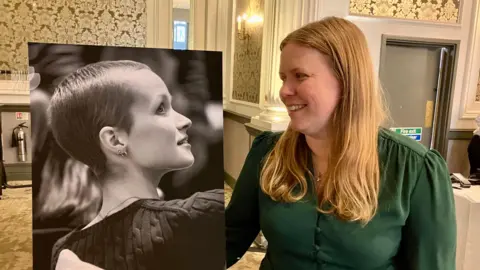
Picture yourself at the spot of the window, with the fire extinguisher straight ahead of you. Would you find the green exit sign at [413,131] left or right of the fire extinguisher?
left

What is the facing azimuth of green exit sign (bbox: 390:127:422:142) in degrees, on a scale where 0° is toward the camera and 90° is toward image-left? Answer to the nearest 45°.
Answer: approximately 0°

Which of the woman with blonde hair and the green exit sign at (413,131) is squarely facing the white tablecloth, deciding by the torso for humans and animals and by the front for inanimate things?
the green exit sign

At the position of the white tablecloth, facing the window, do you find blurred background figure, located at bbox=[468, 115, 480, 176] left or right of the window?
right

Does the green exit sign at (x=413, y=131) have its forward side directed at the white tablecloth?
yes

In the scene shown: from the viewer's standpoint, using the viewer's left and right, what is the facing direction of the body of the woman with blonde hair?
facing the viewer and to the left of the viewer

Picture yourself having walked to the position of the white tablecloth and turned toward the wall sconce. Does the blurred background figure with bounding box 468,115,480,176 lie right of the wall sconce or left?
right

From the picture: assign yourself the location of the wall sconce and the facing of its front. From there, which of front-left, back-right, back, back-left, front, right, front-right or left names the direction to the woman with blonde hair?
front-left

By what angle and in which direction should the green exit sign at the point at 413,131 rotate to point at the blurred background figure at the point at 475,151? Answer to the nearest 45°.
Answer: approximately 90° to its left

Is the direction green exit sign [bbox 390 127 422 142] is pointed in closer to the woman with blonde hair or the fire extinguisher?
the woman with blonde hair

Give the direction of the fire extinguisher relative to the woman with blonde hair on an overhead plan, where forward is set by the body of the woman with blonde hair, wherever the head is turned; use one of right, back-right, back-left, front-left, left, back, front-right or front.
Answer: right

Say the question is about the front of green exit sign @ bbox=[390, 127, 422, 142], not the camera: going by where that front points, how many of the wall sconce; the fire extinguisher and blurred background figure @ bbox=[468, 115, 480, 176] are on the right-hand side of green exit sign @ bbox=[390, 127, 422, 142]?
2

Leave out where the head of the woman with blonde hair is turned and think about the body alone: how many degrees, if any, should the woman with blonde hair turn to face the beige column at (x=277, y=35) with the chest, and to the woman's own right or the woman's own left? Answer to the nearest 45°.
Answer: approximately 135° to the woman's own right

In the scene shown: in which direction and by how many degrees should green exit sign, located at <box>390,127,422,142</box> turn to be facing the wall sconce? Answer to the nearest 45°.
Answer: approximately 90° to its right
